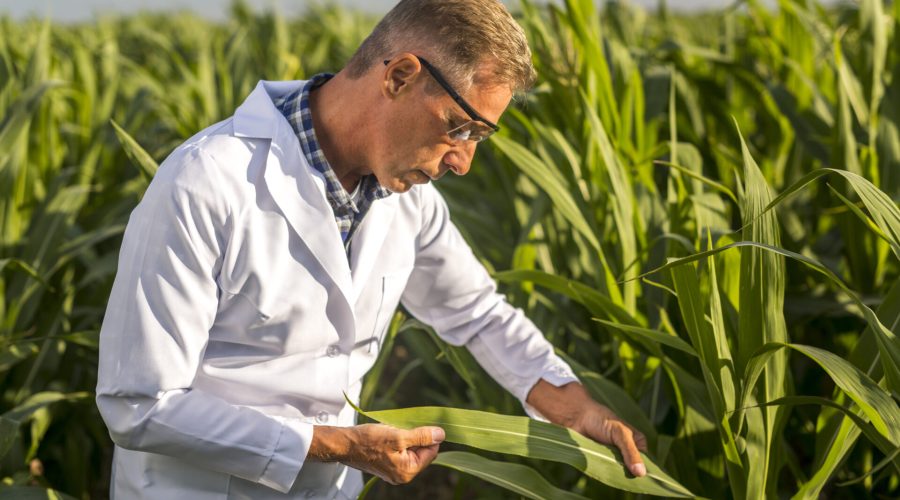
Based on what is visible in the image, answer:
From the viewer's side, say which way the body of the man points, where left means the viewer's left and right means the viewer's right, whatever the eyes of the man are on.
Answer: facing the viewer and to the right of the viewer

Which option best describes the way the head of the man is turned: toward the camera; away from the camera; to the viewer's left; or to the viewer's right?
to the viewer's right
